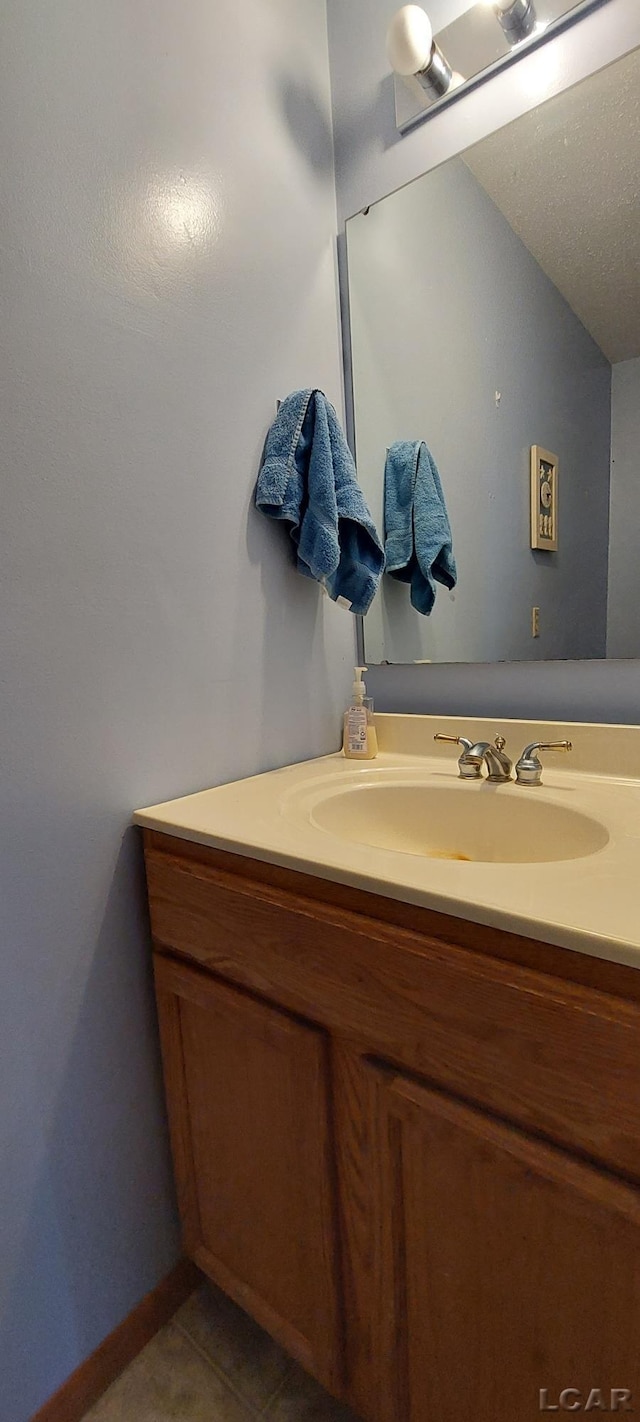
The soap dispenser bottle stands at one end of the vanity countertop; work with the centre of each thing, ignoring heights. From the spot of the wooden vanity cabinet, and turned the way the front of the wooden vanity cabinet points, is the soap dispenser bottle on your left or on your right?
on your right

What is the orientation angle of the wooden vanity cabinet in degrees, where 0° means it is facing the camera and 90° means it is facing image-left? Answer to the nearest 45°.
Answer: approximately 45°

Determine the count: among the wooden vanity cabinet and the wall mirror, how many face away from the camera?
0

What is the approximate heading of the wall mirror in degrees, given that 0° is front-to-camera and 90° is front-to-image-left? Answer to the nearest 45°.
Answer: approximately 45°
